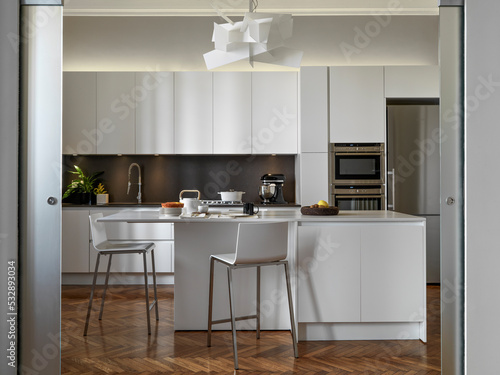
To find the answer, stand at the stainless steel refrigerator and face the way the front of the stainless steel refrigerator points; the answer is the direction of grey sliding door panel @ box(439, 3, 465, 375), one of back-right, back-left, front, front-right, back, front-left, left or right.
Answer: front

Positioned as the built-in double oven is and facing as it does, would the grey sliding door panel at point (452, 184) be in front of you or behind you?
in front

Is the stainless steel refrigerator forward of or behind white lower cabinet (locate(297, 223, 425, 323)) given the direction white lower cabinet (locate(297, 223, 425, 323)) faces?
behind

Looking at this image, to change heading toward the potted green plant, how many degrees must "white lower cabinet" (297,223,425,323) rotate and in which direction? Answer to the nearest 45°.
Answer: approximately 135° to its right

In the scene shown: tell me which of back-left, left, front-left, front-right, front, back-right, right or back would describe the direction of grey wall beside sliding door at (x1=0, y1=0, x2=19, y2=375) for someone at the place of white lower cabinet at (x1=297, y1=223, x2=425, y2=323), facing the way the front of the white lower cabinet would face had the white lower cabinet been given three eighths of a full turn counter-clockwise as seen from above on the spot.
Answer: back

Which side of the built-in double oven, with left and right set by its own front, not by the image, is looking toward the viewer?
front

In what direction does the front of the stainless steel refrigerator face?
toward the camera

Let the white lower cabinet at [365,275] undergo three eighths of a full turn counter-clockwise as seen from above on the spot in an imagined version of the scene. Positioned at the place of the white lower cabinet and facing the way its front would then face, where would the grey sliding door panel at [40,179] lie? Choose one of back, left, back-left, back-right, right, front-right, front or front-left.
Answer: back

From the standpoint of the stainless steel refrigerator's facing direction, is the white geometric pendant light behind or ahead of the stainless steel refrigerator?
ahead

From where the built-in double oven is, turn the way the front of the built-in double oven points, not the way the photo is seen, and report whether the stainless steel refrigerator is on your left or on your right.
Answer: on your left

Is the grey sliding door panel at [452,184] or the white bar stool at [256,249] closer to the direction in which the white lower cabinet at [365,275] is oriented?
the grey sliding door panel

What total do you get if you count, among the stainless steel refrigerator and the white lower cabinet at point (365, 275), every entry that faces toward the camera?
2

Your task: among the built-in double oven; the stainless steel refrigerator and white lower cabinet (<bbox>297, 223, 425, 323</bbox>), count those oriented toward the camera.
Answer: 3

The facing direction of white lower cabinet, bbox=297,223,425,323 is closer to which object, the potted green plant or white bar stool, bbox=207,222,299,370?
the white bar stool
